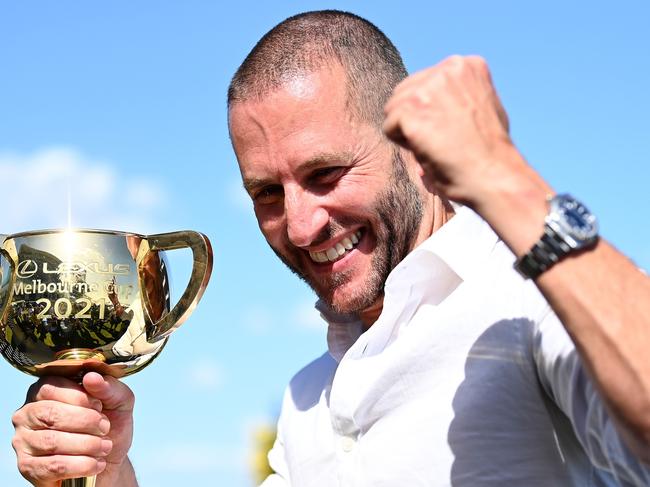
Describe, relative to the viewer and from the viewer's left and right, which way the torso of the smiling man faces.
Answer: facing the viewer and to the left of the viewer

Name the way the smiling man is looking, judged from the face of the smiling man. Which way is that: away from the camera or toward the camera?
toward the camera
